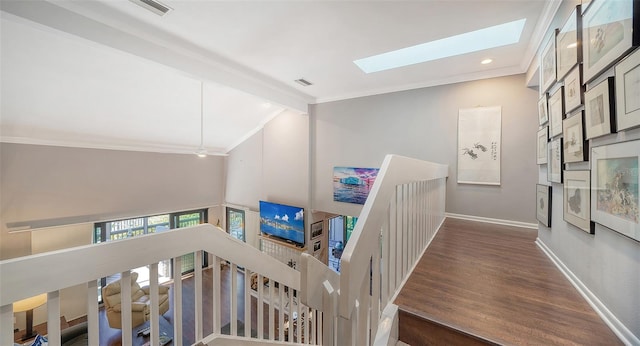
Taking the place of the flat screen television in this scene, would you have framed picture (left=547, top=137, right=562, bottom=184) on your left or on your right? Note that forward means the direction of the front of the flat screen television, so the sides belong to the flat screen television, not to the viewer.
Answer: on your left

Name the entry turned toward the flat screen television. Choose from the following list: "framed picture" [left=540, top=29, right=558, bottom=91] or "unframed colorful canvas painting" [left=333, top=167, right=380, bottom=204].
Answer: "framed picture" [left=540, top=29, right=558, bottom=91]

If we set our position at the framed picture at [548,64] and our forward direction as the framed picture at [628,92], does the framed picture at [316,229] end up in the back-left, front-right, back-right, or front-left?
back-right

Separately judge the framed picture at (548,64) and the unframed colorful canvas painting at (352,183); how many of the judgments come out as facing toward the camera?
1

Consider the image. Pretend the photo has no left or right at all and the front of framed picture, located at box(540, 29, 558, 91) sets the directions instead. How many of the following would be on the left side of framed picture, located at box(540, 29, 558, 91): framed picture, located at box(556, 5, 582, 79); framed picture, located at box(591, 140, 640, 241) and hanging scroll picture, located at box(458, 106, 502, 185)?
2

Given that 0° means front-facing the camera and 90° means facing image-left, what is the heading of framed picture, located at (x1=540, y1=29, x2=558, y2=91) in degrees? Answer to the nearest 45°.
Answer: approximately 90°

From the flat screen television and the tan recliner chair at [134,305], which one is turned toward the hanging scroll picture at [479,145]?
the tan recliner chair

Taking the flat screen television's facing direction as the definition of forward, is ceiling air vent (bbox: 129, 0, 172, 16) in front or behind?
in front

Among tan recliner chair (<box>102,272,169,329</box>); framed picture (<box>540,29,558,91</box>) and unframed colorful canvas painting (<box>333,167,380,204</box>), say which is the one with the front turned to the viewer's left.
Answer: framed picture (<box>540,29,558,91</box>)

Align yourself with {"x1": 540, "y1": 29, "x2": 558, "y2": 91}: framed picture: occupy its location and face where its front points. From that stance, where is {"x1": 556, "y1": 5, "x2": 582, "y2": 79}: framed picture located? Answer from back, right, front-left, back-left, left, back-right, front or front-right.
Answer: left

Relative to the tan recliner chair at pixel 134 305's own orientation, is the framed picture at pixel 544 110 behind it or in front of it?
in front

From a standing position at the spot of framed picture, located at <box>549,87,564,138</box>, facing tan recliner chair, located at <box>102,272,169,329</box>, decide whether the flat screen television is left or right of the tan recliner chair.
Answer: right

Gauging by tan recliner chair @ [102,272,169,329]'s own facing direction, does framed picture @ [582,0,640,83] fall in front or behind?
in front

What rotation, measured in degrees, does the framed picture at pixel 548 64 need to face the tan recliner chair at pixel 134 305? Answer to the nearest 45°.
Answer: approximately 45° to its left

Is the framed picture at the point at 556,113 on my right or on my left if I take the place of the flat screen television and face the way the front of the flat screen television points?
on my left
